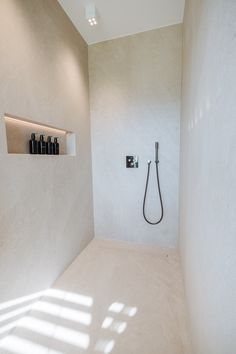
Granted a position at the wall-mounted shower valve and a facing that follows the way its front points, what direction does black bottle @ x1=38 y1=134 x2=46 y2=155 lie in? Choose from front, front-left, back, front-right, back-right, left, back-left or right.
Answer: front-right

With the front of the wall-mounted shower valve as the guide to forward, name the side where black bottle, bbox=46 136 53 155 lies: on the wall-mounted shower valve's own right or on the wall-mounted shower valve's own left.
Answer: on the wall-mounted shower valve's own right

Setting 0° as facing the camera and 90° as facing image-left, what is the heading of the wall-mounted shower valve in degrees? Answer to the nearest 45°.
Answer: approximately 0°
